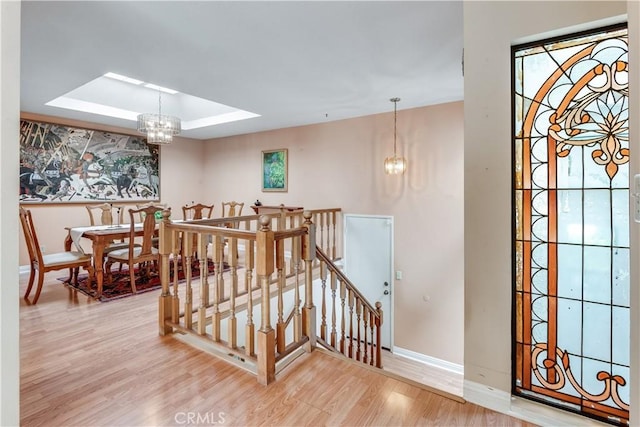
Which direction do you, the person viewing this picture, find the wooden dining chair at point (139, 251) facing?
facing away from the viewer and to the left of the viewer

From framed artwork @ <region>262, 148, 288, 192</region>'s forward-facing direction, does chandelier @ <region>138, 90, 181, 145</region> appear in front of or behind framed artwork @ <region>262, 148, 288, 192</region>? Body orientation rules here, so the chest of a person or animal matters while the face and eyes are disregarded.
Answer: in front

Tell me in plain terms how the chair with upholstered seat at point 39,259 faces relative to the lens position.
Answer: facing to the right of the viewer

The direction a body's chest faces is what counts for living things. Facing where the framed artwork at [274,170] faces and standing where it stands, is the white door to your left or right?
on your left

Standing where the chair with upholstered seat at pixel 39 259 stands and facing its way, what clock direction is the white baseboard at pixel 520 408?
The white baseboard is roughly at 2 o'clock from the chair with upholstered seat.

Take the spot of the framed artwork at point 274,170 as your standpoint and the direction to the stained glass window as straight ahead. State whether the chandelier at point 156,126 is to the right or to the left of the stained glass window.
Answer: right

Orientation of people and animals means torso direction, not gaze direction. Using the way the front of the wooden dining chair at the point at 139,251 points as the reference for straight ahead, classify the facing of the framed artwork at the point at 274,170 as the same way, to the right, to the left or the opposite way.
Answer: to the left

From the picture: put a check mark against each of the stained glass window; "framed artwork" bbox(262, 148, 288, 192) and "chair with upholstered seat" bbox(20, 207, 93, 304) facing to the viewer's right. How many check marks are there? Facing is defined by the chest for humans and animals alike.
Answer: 1

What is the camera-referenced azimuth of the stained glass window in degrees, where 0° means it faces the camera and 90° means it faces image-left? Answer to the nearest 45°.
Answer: approximately 45°

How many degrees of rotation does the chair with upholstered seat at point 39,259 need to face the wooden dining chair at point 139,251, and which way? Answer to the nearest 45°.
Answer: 0° — it already faces it

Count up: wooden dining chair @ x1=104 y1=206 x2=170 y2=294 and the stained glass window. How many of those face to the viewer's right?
0
